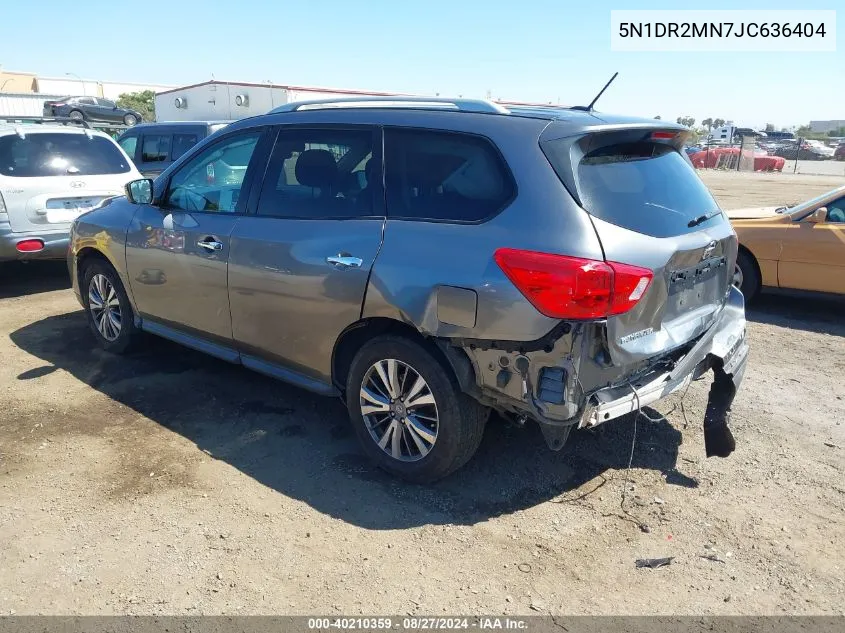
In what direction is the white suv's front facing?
away from the camera

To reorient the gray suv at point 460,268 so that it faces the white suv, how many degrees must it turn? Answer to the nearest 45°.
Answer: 0° — it already faces it

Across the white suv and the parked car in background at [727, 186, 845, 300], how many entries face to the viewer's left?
1

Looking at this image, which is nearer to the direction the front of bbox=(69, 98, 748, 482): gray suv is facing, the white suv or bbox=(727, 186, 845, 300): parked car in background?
the white suv

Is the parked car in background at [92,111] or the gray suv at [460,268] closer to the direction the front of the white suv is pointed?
the parked car in background

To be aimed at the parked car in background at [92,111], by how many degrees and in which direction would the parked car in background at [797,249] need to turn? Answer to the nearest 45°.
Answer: approximately 45° to its right

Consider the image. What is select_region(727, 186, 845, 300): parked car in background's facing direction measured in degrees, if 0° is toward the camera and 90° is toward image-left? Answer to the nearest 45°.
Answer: approximately 90°

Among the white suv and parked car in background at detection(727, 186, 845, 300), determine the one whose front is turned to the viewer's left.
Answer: the parked car in background

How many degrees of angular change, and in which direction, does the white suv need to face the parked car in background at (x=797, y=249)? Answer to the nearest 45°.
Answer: approximately 135° to its right

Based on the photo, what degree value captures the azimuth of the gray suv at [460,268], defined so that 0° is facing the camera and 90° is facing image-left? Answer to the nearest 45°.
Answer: approximately 135°

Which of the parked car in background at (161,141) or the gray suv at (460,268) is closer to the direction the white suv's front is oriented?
the parked car in background
